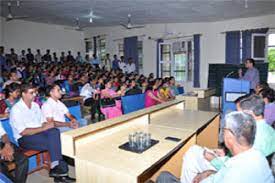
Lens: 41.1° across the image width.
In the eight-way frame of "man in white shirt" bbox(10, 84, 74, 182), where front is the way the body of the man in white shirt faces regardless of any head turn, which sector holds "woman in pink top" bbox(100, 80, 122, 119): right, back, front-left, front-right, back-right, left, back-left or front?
left

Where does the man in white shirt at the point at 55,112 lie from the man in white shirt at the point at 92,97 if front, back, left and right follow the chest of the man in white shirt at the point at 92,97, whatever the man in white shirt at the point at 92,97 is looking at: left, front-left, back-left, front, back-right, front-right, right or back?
right

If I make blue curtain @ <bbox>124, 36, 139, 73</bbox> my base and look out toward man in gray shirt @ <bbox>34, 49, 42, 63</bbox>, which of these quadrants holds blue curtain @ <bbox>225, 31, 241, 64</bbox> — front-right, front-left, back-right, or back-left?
back-left

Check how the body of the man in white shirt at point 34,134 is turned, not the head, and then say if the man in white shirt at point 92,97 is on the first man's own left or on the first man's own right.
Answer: on the first man's own left

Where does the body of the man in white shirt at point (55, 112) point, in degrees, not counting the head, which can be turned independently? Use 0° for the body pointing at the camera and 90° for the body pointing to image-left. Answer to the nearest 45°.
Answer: approximately 315°

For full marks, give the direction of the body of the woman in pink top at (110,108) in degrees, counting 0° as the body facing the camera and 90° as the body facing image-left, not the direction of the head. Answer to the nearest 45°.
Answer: approximately 315°

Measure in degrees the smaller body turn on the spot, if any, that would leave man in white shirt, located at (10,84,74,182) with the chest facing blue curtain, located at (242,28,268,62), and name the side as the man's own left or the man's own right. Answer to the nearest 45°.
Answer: approximately 90° to the man's own left

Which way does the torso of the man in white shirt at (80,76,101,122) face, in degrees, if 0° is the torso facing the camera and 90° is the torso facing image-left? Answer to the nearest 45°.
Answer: approximately 270°

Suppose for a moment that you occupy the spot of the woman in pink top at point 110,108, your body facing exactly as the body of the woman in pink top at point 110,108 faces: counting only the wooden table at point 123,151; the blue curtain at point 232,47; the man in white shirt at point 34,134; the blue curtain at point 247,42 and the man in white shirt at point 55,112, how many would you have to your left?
2
